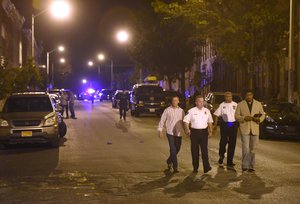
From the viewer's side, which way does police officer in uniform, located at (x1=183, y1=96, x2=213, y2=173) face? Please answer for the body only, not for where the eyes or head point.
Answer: toward the camera

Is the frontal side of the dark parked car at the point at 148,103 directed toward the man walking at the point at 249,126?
yes

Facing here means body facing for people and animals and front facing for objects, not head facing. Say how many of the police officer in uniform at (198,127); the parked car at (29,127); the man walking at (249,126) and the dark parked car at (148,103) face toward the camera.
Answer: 4

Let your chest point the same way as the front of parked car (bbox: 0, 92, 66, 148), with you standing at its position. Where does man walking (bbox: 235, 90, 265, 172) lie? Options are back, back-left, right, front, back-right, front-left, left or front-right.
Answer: front-left

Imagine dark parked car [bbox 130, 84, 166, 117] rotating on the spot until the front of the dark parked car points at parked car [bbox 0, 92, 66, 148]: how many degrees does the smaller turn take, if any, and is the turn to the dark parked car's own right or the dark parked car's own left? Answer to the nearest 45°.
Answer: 0° — it already faces it

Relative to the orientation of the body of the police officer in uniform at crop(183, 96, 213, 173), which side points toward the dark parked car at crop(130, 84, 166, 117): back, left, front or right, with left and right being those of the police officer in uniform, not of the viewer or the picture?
back

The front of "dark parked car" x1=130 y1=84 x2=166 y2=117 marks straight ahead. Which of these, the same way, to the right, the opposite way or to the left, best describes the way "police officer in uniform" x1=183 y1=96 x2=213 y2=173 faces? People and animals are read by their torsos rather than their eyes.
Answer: the same way

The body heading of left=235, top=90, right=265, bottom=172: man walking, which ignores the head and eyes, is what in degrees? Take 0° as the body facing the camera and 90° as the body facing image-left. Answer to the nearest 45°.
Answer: approximately 0°

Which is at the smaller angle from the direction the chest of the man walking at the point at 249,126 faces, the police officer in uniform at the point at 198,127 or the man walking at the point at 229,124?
the police officer in uniform

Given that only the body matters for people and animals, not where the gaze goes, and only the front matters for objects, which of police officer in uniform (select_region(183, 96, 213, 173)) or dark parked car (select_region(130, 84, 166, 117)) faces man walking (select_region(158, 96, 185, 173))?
the dark parked car

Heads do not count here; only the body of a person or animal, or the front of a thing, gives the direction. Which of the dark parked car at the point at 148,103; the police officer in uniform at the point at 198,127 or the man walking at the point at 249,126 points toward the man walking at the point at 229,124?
the dark parked car

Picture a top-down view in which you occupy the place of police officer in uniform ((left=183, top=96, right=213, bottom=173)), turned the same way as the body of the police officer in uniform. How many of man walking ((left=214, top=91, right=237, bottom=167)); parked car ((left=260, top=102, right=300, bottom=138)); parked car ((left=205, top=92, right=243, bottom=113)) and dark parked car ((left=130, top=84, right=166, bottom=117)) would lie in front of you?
0

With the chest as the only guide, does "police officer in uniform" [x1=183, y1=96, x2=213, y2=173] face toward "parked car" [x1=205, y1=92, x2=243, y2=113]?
no

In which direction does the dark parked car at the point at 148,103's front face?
toward the camera
